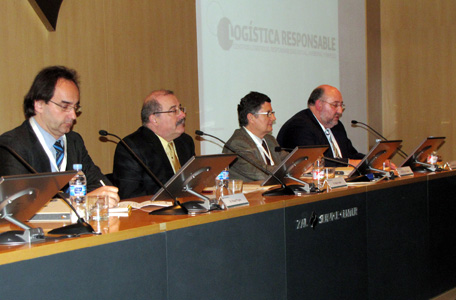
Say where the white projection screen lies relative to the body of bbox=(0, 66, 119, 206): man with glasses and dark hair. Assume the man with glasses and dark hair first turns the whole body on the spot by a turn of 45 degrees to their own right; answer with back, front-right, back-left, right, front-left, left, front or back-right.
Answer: back-left

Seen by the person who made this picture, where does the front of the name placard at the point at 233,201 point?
facing the viewer and to the right of the viewer

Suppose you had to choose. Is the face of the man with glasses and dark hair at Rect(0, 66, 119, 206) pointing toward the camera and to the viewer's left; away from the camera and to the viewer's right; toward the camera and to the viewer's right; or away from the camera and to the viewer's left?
toward the camera and to the viewer's right

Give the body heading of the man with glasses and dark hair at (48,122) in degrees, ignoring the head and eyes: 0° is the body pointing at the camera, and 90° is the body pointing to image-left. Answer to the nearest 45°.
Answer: approximately 315°

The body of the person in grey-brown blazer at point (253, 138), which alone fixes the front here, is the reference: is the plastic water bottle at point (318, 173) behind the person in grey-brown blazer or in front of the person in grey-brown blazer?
in front

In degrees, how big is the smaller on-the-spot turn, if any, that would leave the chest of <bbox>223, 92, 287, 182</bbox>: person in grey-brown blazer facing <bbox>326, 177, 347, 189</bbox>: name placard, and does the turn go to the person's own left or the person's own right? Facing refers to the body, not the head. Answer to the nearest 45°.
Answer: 0° — they already face it

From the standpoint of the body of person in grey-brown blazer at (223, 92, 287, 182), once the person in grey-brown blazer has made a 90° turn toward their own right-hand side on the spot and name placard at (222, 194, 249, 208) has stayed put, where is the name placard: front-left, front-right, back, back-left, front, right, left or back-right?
front-left

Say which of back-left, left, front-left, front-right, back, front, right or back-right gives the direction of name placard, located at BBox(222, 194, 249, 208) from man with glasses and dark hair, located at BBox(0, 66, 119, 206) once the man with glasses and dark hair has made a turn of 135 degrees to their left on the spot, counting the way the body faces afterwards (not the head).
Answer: back-right

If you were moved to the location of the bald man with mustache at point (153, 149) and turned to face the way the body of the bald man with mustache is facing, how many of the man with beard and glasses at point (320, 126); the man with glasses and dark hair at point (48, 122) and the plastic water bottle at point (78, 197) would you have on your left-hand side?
1

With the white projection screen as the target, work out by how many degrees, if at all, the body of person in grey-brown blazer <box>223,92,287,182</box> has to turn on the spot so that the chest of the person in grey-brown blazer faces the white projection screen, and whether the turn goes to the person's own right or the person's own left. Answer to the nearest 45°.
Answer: approximately 135° to the person's own left

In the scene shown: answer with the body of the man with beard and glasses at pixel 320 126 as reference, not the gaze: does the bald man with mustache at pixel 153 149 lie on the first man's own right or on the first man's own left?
on the first man's own right

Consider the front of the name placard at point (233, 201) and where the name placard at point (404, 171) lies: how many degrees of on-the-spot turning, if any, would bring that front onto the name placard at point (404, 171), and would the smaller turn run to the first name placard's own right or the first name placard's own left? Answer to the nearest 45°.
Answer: approximately 90° to the first name placard's own left

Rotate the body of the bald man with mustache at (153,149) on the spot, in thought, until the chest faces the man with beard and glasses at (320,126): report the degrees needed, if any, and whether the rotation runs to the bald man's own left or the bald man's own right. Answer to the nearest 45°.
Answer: approximately 90° to the bald man's own left
